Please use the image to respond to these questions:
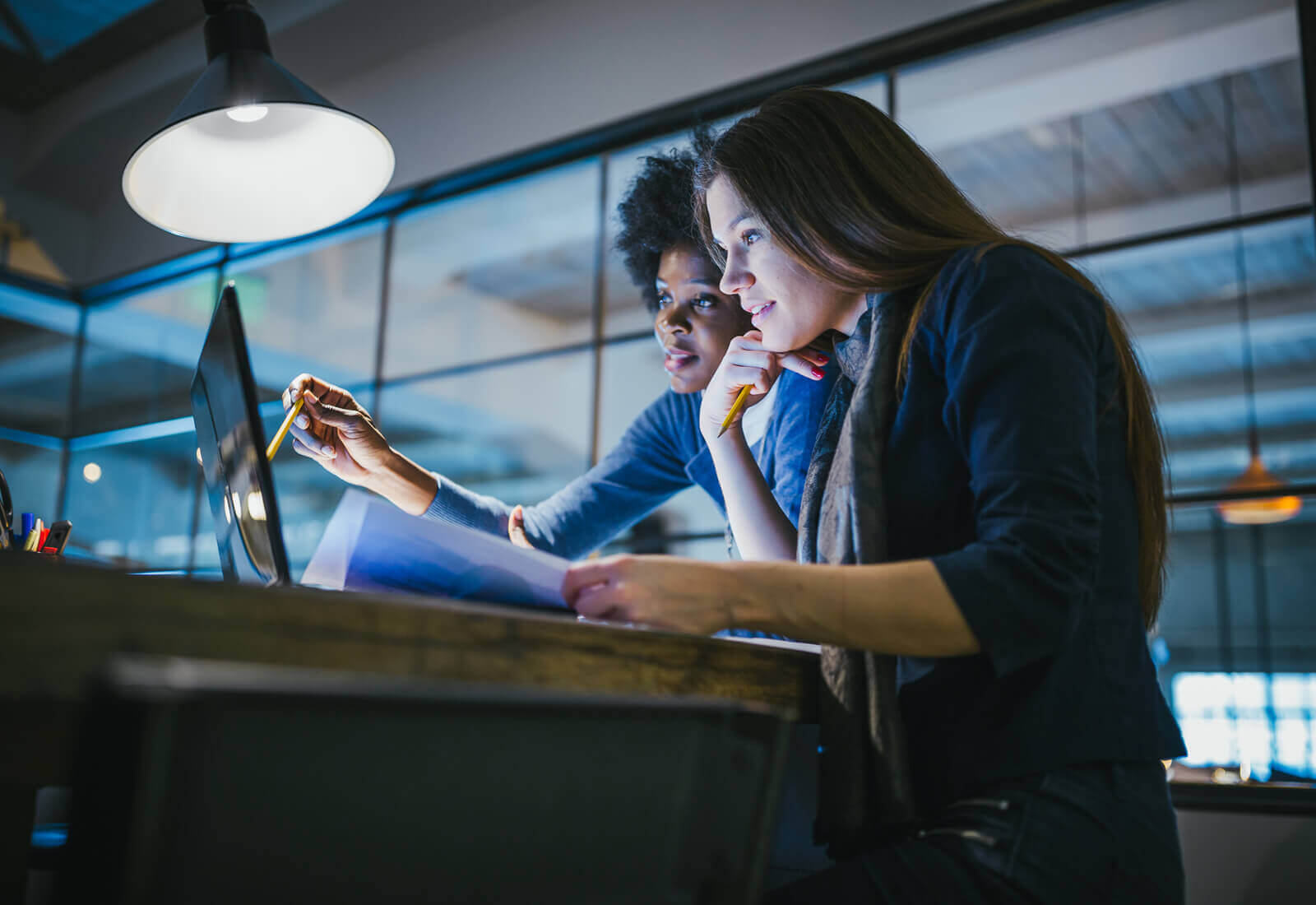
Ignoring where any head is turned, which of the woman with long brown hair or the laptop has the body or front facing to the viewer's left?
the woman with long brown hair

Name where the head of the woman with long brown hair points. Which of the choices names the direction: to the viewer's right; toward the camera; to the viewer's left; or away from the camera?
to the viewer's left

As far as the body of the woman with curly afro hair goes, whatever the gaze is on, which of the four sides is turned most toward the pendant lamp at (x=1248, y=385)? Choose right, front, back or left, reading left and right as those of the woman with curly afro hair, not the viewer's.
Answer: back

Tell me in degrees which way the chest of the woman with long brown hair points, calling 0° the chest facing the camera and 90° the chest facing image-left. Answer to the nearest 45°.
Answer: approximately 90°

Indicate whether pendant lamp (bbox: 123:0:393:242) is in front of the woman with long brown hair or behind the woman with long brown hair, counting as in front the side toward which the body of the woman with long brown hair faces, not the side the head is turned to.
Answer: in front

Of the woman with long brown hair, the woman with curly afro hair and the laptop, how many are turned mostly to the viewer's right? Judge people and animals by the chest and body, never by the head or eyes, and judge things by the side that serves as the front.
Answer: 1

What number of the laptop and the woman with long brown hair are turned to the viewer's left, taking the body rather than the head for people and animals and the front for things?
1

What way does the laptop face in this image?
to the viewer's right

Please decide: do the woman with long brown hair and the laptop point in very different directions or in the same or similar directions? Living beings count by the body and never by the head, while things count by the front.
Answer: very different directions

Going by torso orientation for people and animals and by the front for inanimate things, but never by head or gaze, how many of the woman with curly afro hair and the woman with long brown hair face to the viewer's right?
0

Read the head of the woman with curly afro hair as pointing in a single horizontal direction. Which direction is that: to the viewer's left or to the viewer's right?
to the viewer's left

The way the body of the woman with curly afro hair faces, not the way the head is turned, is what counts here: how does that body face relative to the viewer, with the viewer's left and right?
facing the viewer and to the left of the viewer
